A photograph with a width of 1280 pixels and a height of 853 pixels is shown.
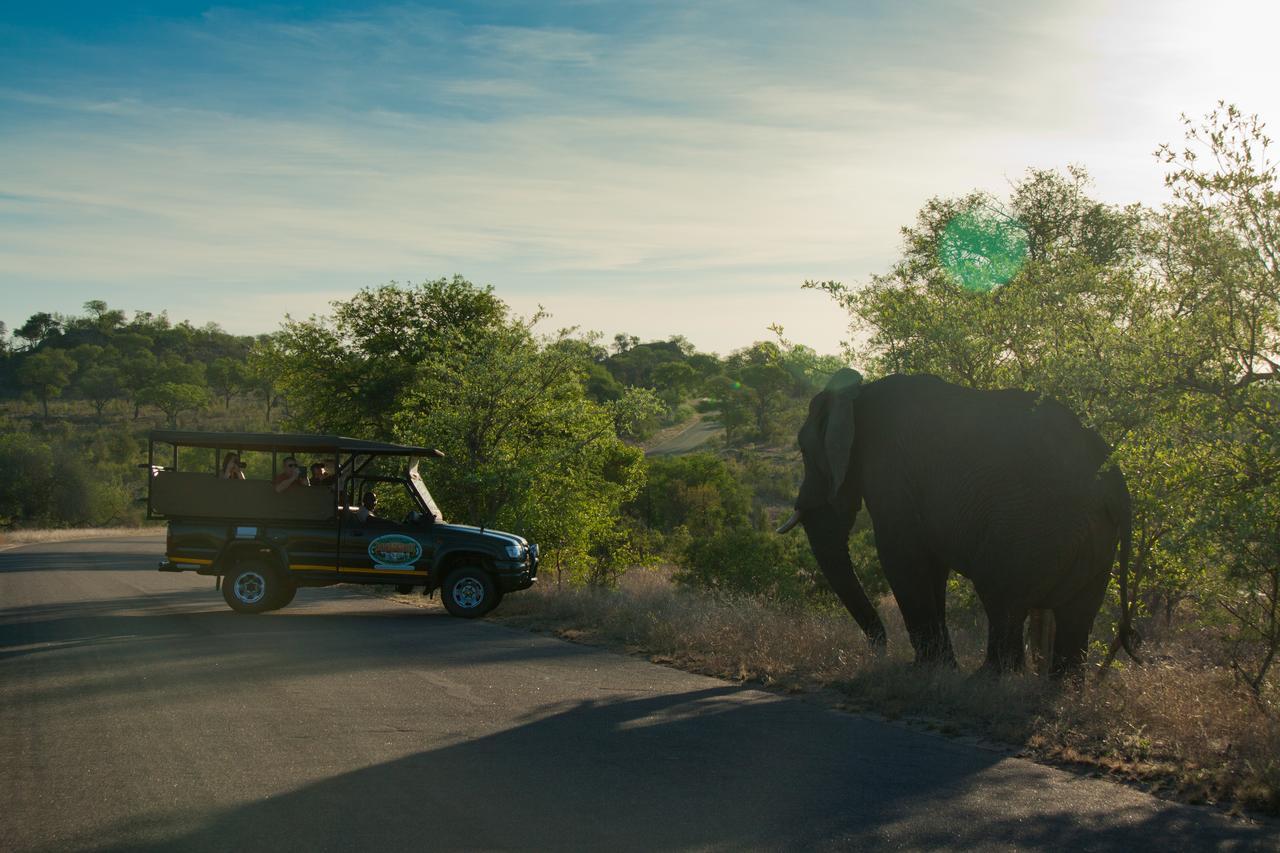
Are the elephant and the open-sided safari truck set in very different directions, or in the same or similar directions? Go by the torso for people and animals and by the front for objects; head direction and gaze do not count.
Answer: very different directions

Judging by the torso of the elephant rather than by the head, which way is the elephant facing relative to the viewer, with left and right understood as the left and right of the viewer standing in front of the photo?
facing to the left of the viewer

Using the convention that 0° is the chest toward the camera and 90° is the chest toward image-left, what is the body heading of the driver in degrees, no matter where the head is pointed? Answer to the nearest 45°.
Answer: approximately 270°

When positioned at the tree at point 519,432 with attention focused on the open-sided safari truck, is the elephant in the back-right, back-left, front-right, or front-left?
front-left

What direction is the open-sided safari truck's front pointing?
to the viewer's right

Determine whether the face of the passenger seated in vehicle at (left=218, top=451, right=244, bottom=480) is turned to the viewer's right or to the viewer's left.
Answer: to the viewer's right
